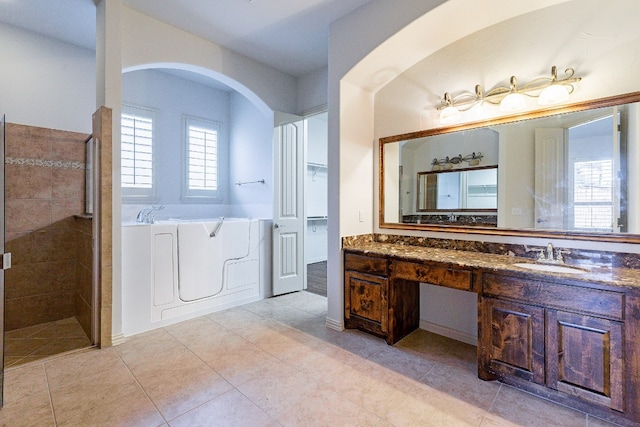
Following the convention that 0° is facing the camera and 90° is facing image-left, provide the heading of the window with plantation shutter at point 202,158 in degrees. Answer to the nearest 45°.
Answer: approximately 315°

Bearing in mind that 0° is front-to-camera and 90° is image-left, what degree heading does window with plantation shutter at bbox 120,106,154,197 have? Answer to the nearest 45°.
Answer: approximately 315°

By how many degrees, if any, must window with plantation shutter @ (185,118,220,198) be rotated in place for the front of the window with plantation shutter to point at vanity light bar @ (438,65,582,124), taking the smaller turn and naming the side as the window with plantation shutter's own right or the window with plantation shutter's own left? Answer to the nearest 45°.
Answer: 0° — it already faces it
